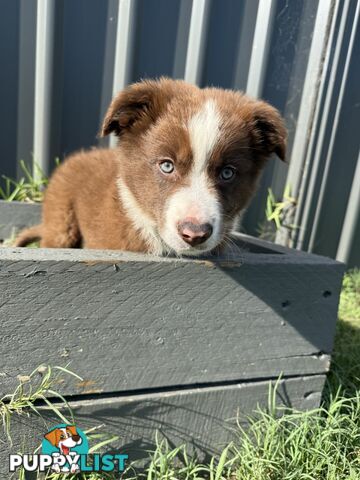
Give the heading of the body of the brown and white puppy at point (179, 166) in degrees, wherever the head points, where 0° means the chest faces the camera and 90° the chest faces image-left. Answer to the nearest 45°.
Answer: approximately 315°

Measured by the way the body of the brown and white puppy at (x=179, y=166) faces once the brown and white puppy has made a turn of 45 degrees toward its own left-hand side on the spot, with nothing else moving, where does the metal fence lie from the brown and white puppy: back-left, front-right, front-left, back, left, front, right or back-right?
left
